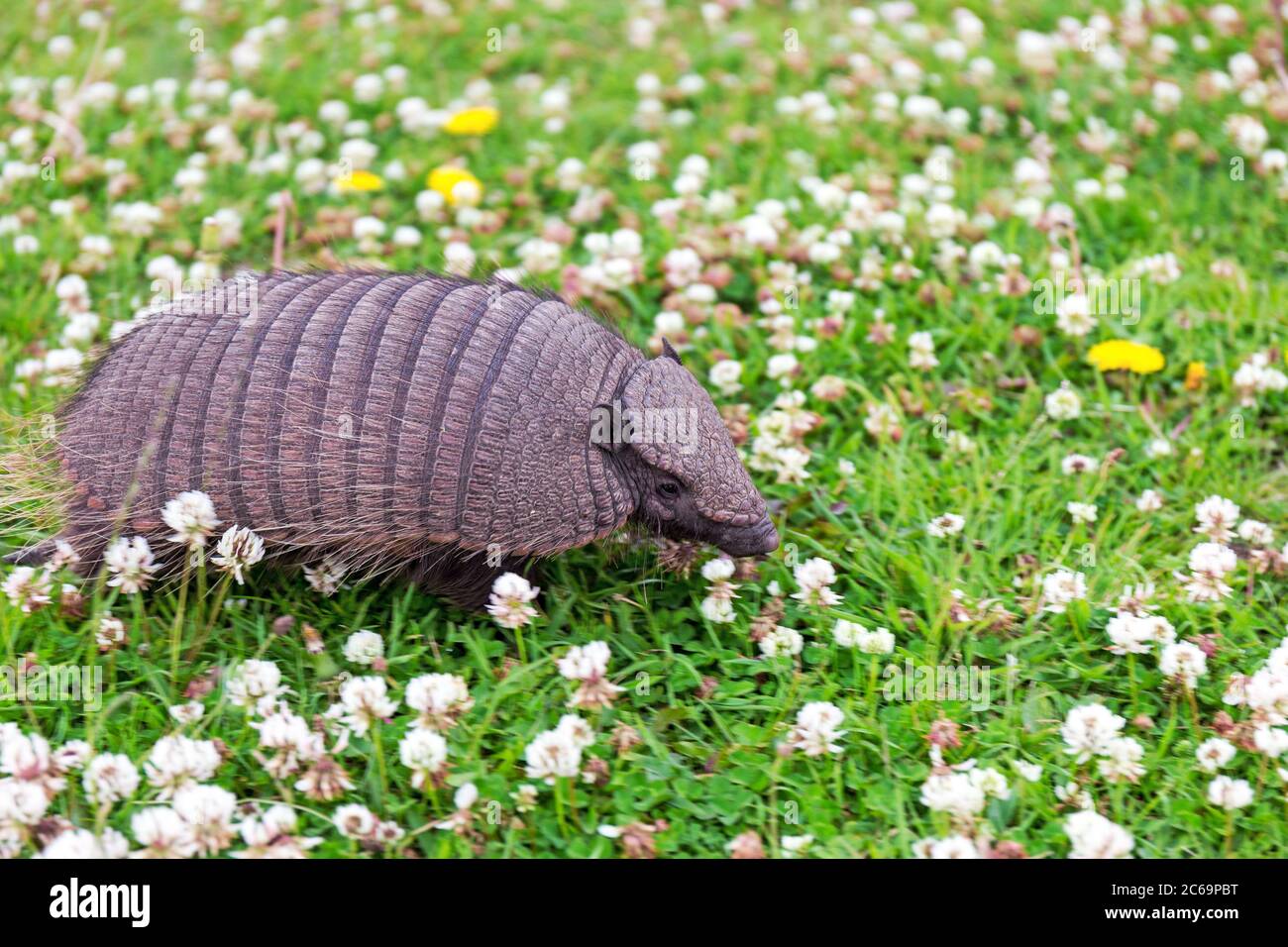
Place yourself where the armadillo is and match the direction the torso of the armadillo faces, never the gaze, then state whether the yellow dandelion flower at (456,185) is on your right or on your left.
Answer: on your left

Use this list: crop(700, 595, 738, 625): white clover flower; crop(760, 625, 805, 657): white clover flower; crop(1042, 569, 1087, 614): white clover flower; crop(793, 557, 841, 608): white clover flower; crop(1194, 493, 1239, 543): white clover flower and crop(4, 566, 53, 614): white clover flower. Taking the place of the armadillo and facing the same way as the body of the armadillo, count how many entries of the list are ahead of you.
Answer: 5

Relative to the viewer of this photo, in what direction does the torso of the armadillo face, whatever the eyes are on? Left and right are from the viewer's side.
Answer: facing to the right of the viewer

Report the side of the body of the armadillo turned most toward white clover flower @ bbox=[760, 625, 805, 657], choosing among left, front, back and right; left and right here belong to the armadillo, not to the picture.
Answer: front

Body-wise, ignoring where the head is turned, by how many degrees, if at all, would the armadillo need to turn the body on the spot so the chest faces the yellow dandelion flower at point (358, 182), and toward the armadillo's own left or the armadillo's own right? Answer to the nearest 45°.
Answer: approximately 90° to the armadillo's own left

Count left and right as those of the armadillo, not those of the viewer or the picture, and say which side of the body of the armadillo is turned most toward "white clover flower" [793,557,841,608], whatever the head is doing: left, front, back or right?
front

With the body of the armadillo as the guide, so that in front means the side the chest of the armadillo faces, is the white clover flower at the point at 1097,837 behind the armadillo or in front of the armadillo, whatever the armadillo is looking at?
in front

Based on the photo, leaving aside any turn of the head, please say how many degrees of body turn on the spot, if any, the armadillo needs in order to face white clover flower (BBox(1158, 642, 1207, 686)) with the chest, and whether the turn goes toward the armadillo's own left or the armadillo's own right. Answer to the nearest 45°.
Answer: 0° — it already faces it

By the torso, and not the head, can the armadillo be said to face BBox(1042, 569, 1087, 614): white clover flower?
yes

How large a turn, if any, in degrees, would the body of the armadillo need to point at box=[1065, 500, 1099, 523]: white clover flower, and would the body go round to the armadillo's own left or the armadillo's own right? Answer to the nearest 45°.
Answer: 0° — it already faces it
